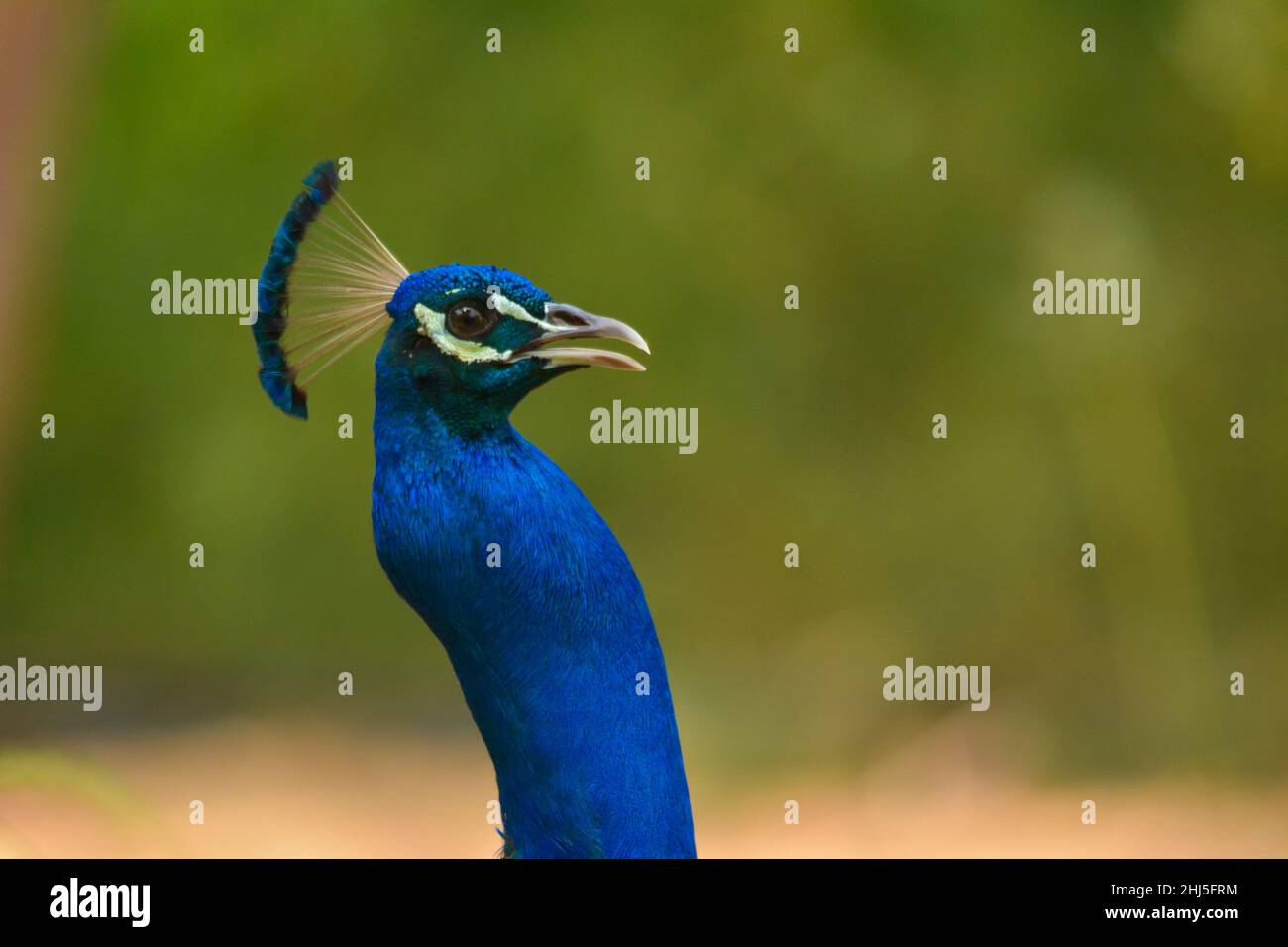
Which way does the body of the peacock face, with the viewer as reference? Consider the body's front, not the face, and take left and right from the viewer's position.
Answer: facing to the right of the viewer
